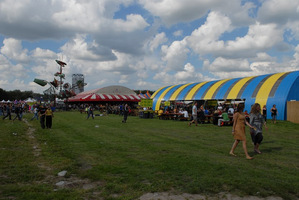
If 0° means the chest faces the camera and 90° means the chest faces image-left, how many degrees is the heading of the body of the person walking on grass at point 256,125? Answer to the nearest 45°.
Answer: approximately 315°

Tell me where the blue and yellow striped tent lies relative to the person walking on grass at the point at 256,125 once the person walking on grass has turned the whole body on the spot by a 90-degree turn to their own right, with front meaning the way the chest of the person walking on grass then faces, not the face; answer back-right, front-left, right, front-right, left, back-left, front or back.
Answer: back-right
